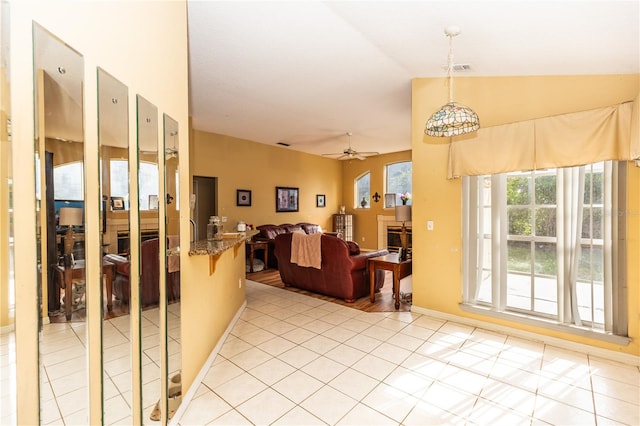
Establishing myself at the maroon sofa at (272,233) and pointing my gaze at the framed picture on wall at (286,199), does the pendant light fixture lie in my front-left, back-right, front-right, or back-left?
back-right

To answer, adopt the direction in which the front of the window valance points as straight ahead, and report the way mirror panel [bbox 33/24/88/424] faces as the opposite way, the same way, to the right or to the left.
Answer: the opposite way

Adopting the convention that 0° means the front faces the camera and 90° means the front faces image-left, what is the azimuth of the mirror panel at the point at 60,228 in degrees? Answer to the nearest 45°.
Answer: approximately 315°

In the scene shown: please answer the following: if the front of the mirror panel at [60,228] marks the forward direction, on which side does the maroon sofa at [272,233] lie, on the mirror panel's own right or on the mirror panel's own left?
on the mirror panel's own left

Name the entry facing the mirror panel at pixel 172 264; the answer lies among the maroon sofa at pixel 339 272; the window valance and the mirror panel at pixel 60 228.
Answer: the window valance

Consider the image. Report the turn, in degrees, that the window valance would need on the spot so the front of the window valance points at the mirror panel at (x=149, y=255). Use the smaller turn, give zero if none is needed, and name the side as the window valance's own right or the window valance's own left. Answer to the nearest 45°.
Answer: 0° — it already faces it

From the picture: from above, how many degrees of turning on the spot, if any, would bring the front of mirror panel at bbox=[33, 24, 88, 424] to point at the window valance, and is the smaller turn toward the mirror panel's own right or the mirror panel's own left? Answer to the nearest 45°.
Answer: approximately 45° to the mirror panel's own left
